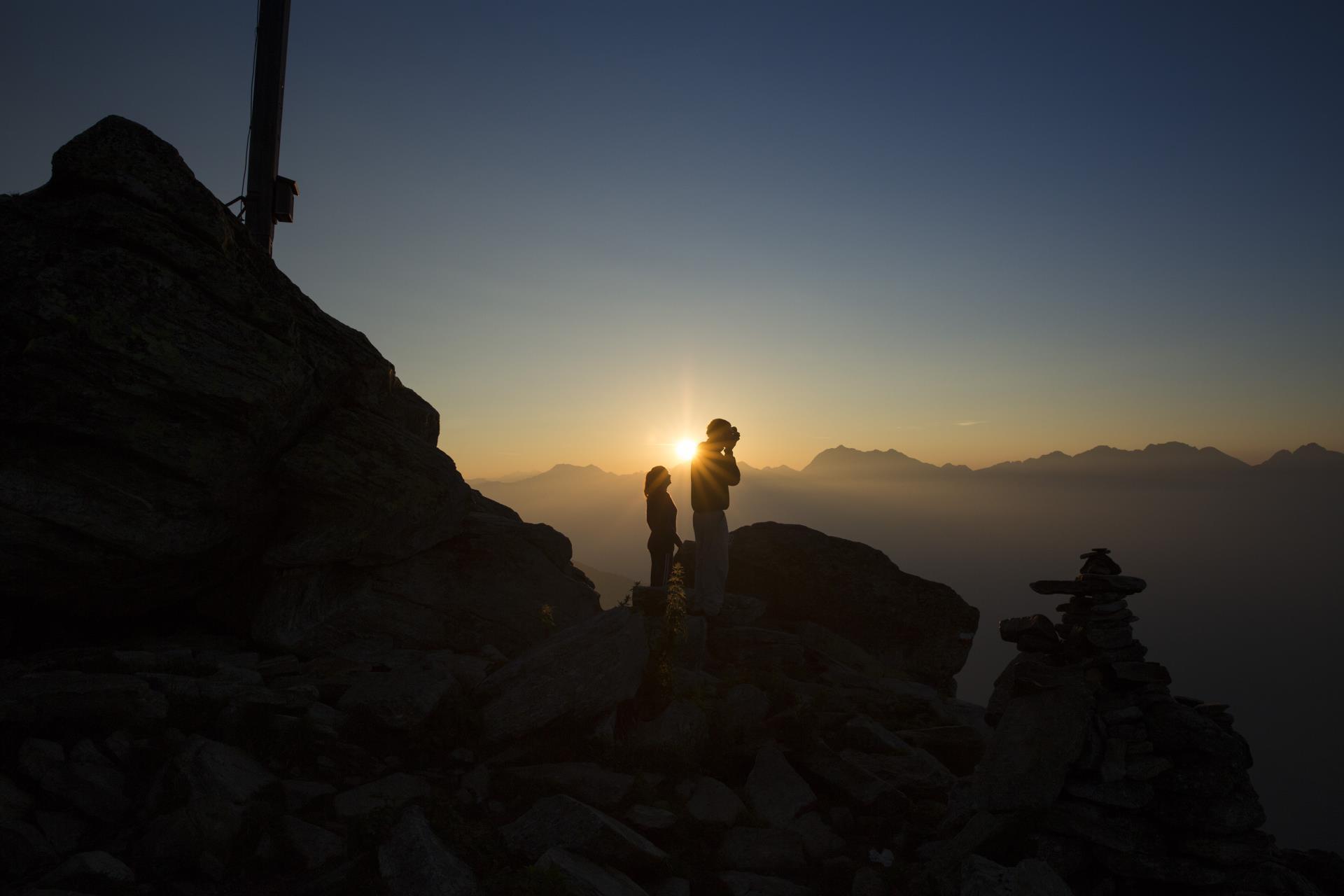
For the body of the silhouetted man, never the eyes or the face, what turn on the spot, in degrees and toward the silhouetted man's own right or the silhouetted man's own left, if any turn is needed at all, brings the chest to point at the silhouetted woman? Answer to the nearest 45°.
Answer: approximately 135° to the silhouetted man's own left

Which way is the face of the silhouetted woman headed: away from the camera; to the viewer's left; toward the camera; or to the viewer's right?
to the viewer's right

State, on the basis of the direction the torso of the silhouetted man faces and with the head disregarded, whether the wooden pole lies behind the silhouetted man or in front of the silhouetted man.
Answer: behind

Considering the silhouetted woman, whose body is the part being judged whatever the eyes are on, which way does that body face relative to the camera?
to the viewer's right

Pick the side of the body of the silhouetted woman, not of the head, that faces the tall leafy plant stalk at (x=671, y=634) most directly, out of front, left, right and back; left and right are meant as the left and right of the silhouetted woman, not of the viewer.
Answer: right

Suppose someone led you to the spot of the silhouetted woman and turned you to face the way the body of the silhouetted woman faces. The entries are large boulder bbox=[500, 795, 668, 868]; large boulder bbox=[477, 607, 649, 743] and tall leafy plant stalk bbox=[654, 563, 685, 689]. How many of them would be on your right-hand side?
3

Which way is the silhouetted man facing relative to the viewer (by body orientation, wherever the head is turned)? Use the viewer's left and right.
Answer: facing to the right of the viewer

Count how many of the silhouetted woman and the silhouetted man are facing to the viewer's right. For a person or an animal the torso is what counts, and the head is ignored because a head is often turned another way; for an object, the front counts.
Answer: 2

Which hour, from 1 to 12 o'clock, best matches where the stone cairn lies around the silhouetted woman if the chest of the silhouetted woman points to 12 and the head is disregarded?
The stone cairn is roughly at 2 o'clock from the silhouetted woman.

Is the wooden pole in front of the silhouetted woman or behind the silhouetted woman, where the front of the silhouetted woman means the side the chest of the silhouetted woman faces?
behind

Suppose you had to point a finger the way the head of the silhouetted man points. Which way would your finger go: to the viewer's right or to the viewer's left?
to the viewer's right

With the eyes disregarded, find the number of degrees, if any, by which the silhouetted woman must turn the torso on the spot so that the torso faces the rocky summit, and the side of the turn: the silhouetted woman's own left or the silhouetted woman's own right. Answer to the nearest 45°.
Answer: approximately 135° to the silhouetted woman's own right

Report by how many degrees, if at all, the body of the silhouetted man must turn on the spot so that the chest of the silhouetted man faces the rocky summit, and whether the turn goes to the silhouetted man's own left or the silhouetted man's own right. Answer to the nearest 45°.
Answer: approximately 135° to the silhouetted man's own right
